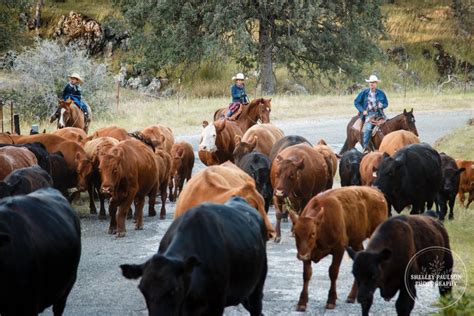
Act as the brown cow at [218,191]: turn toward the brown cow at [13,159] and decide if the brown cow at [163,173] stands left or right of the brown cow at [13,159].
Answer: right

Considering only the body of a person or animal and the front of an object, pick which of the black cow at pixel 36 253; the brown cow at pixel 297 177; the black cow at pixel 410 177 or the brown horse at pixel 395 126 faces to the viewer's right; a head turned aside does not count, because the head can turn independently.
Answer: the brown horse

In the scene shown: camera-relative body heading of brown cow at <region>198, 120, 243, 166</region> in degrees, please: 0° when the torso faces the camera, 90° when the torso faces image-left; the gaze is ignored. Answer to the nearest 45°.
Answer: approximately 45°

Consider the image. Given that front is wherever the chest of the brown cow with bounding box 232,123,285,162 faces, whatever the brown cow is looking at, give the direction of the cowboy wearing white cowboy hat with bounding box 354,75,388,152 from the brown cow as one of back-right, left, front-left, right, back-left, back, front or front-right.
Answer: back

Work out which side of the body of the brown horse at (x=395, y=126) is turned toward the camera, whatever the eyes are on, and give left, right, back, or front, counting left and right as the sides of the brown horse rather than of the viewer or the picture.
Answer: right

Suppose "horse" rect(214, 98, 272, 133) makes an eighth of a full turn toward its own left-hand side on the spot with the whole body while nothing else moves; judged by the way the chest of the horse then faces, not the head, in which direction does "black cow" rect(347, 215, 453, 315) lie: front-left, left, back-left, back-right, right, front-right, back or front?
right

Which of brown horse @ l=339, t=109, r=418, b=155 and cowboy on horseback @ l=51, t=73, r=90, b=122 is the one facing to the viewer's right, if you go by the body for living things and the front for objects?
the brown horse

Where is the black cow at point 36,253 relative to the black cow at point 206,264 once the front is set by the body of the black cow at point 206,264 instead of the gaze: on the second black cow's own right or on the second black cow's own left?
on the second black cow's own right

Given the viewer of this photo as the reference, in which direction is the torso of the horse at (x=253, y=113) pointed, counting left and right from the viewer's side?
facing the viewer and to the right of the viewer

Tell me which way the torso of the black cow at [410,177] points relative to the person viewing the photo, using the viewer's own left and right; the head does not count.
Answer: facing the viewer and to the left of the viewer

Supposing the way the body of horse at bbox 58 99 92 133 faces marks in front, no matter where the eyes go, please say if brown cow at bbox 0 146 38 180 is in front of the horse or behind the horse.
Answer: in front

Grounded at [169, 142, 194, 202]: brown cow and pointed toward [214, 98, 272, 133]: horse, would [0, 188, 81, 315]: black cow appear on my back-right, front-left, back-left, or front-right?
back-right

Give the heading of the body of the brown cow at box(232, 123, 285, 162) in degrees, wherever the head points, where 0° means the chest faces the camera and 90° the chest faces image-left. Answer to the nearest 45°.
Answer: approximately 45°
